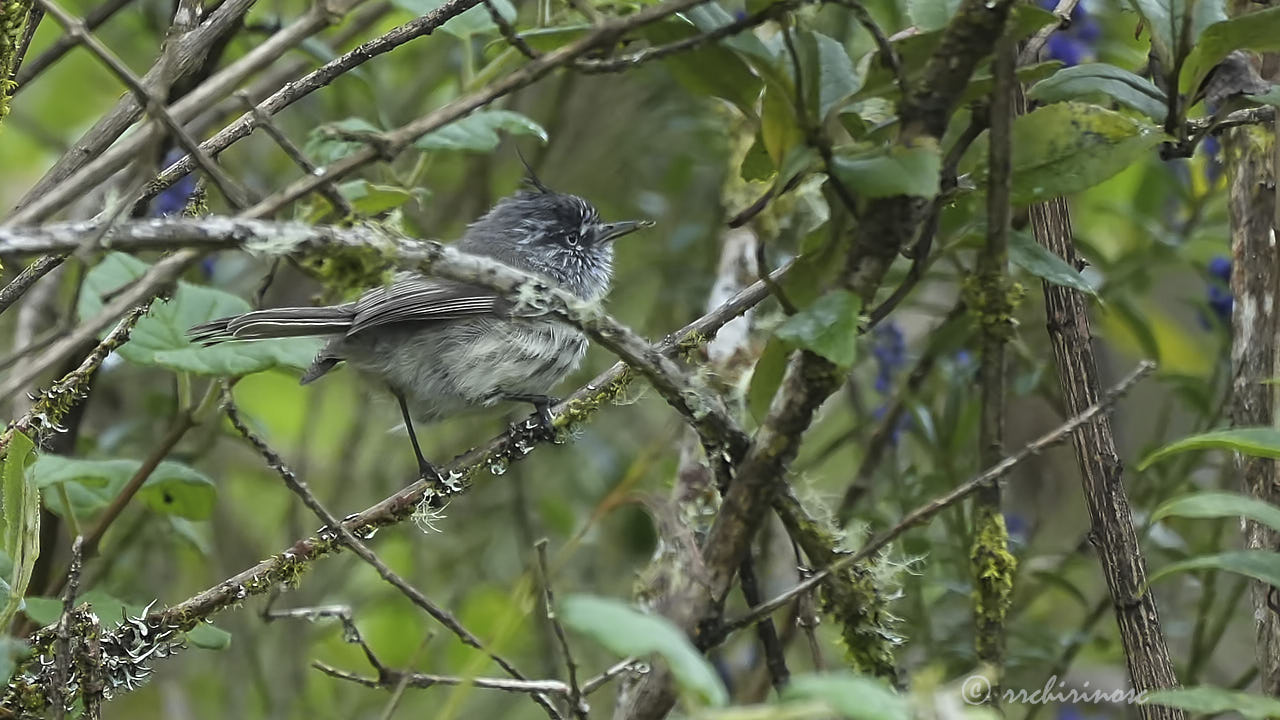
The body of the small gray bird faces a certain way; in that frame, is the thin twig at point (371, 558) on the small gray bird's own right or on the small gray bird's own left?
on the small gray bird's own right

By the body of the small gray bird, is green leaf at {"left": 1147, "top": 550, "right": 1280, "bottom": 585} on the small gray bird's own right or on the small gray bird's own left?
on the small gray bird's own right

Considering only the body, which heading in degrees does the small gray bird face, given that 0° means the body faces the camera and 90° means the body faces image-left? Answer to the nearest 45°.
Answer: approximately 270°
